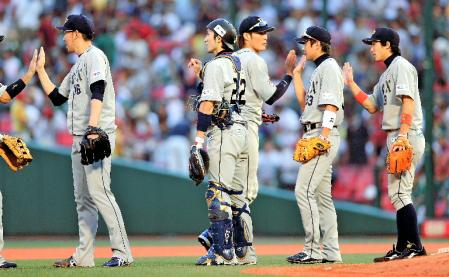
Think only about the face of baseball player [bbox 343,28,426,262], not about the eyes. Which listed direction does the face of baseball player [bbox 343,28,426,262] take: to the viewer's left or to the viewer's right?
to the viewer's left

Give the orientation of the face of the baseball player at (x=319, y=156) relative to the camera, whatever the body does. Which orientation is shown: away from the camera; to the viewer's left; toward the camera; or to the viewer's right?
to the viewer's left

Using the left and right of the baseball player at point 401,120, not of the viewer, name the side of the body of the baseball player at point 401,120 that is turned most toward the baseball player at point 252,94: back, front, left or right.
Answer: front

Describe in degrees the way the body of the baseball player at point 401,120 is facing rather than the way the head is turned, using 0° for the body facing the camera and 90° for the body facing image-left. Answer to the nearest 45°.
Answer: approximately 90°

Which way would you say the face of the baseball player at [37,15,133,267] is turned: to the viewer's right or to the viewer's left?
to the viewer's left

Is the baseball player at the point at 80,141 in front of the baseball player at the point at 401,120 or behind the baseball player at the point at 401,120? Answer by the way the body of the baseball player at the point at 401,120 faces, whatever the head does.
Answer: in front

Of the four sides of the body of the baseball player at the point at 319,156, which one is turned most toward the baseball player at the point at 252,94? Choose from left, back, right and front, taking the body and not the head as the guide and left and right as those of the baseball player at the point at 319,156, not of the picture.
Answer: front

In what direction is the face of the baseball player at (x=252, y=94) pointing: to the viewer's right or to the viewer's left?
to the viewer's right

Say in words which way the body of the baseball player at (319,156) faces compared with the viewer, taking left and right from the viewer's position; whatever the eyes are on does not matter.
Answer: facing to the left of the viewer
